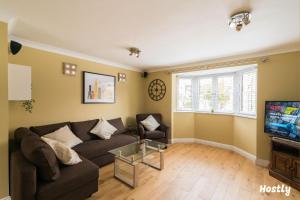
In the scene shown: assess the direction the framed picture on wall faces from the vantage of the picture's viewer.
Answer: facing the viewer and to the right of the viewer

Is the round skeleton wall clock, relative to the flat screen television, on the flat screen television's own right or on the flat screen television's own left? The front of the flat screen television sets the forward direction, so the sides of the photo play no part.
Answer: on the flat screen television's own right

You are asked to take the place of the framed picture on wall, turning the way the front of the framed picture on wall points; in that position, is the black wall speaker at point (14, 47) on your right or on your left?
on your right

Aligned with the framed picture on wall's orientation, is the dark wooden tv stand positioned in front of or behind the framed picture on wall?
in front

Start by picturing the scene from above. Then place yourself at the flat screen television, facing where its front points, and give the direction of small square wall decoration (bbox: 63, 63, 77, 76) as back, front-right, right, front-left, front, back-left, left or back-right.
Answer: front

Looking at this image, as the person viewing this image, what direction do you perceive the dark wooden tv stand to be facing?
facing the viewer and to the left of the viewer

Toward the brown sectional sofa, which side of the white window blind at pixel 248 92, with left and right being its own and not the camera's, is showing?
front

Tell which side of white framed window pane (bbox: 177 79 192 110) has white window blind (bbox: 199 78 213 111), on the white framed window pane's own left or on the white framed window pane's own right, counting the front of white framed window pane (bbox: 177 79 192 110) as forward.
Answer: on the white framed window pane's own left

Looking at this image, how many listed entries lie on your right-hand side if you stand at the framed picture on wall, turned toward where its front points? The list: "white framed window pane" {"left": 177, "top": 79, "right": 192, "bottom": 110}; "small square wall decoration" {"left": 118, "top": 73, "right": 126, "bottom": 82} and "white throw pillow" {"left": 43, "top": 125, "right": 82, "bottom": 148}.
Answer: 1

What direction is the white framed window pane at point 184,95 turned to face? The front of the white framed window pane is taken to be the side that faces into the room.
toward the camera

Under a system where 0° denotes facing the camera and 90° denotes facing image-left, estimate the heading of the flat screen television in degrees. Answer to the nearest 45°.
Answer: approximately 45°

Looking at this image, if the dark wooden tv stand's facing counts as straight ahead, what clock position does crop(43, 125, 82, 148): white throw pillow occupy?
The white throw pillow is roughly at 12 o'clock from the dark wooden tv stand.
